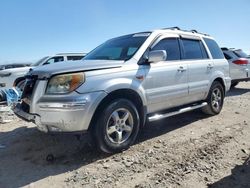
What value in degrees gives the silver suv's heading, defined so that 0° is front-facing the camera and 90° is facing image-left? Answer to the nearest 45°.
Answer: approximately 45°

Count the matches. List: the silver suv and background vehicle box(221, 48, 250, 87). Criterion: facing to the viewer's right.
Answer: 0

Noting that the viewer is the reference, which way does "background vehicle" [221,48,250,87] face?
facing away from the viewer and to the left of the viewer

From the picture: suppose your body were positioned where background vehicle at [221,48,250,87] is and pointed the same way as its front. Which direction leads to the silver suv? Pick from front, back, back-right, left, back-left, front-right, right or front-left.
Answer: back-left

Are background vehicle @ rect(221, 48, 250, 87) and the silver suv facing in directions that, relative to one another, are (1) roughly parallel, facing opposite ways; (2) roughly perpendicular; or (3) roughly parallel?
roughly perpendicular

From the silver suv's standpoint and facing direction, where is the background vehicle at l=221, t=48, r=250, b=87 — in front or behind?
behind
